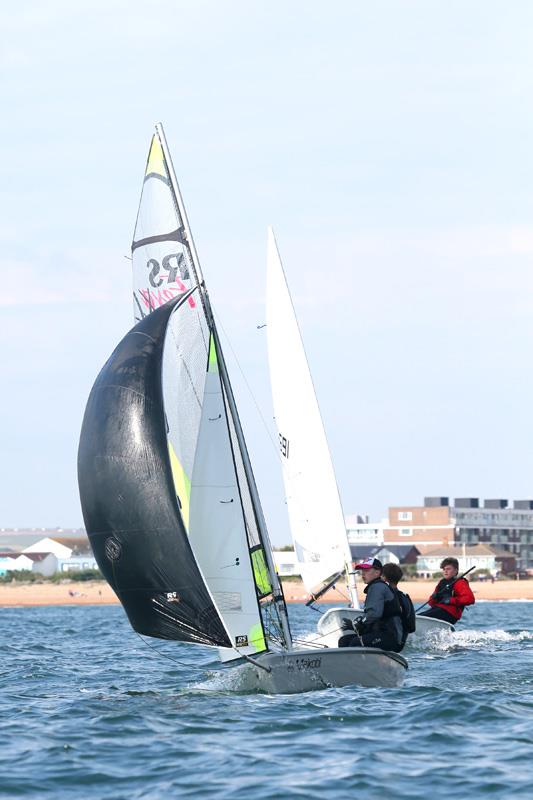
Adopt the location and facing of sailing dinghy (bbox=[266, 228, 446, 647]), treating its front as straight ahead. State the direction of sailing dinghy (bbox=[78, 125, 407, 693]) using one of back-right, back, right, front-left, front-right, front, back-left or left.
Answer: front-left

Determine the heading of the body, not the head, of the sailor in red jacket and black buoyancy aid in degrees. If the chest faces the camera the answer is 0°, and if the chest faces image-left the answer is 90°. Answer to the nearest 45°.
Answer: approximately 45°

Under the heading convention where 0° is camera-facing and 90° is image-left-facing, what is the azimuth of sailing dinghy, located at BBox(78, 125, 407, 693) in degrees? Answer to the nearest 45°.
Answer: approximately 45°

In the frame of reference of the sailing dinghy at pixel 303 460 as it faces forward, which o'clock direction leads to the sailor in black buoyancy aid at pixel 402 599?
The sailor in black buoyancy aid is roughly at 10 o'clock from the sailing dinghy.

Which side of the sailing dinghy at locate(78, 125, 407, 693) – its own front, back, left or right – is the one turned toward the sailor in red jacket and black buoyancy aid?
back

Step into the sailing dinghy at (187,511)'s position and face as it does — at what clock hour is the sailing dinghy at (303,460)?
the sailing dinghy at (303,460) is roughly at 5 o'clock from the sailing dinghy at (187,511).

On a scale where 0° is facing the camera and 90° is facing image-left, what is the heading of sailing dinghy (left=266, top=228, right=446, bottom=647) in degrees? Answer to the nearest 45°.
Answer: approximately 45°
